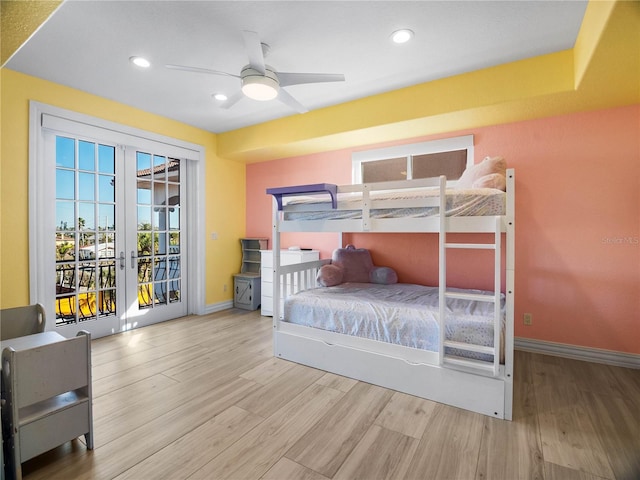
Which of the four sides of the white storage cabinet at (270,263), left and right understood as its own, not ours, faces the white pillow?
left

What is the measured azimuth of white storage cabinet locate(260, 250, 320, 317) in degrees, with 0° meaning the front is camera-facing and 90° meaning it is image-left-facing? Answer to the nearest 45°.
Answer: approximately 45°

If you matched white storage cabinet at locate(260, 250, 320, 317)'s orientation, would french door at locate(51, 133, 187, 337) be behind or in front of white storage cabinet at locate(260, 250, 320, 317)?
in front

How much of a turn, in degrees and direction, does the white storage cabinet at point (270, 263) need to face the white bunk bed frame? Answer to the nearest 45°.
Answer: approximately 90° to its left

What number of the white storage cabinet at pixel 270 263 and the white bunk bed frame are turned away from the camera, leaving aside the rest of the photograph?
0
